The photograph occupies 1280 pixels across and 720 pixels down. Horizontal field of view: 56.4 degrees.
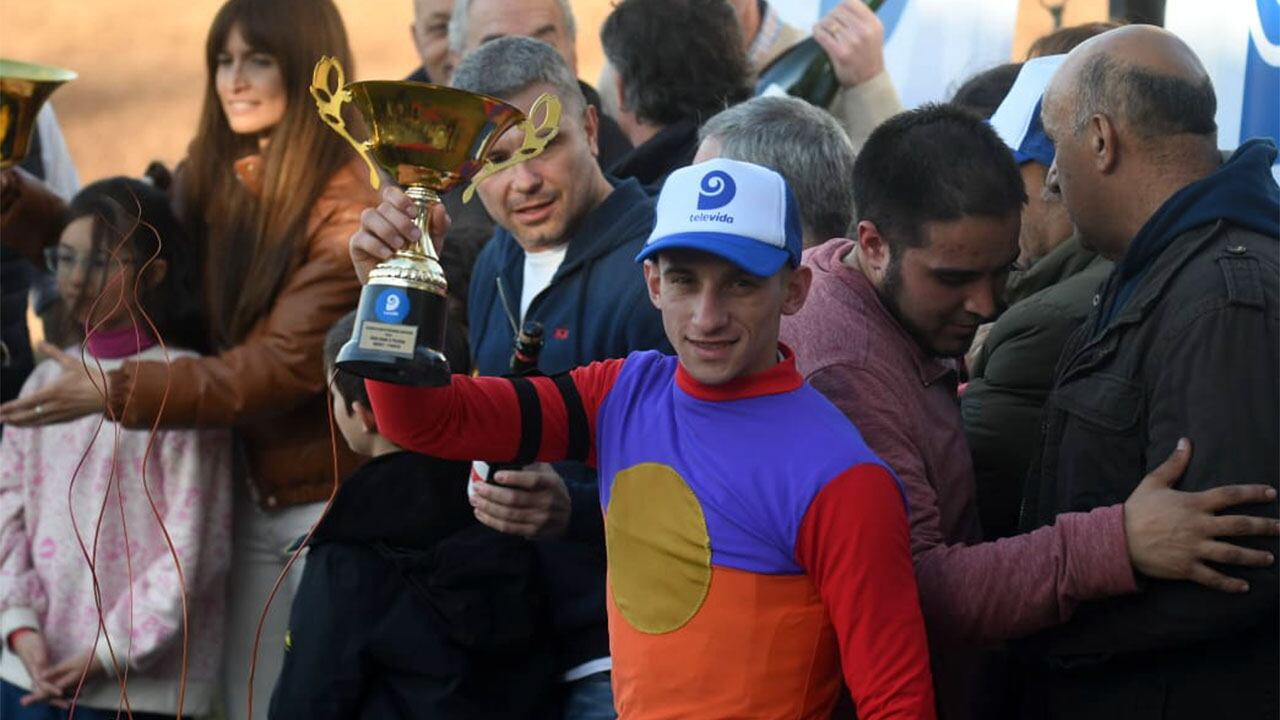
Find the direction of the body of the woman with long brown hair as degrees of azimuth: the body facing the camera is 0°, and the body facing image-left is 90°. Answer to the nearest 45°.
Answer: approximately 45°

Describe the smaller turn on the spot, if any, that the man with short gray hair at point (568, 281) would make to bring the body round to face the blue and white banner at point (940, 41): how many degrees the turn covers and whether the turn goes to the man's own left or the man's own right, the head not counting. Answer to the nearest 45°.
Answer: approximately 180°

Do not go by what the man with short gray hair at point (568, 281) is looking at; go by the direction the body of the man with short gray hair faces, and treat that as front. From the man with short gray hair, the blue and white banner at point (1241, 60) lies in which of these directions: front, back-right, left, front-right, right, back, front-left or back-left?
back-left

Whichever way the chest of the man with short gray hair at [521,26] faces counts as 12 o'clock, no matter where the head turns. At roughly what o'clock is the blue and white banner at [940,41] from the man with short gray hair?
The blue and white banner is roughly at 9 o'clock from the man with short gray hair.

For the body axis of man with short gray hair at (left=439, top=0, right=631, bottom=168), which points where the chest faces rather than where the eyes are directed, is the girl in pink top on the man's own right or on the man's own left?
on the man's own right

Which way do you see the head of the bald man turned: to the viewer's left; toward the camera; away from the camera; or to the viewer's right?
to the viewer's left

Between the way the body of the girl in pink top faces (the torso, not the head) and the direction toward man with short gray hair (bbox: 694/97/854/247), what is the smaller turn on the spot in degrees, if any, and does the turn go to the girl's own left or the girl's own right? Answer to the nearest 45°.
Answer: approximately 90° to the girl's own left

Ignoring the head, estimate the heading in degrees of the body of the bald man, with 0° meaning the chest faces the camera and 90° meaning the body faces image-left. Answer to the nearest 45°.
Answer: approximately 90°

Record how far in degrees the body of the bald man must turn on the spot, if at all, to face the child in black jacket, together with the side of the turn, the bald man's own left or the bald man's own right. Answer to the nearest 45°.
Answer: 0° — they already face them
